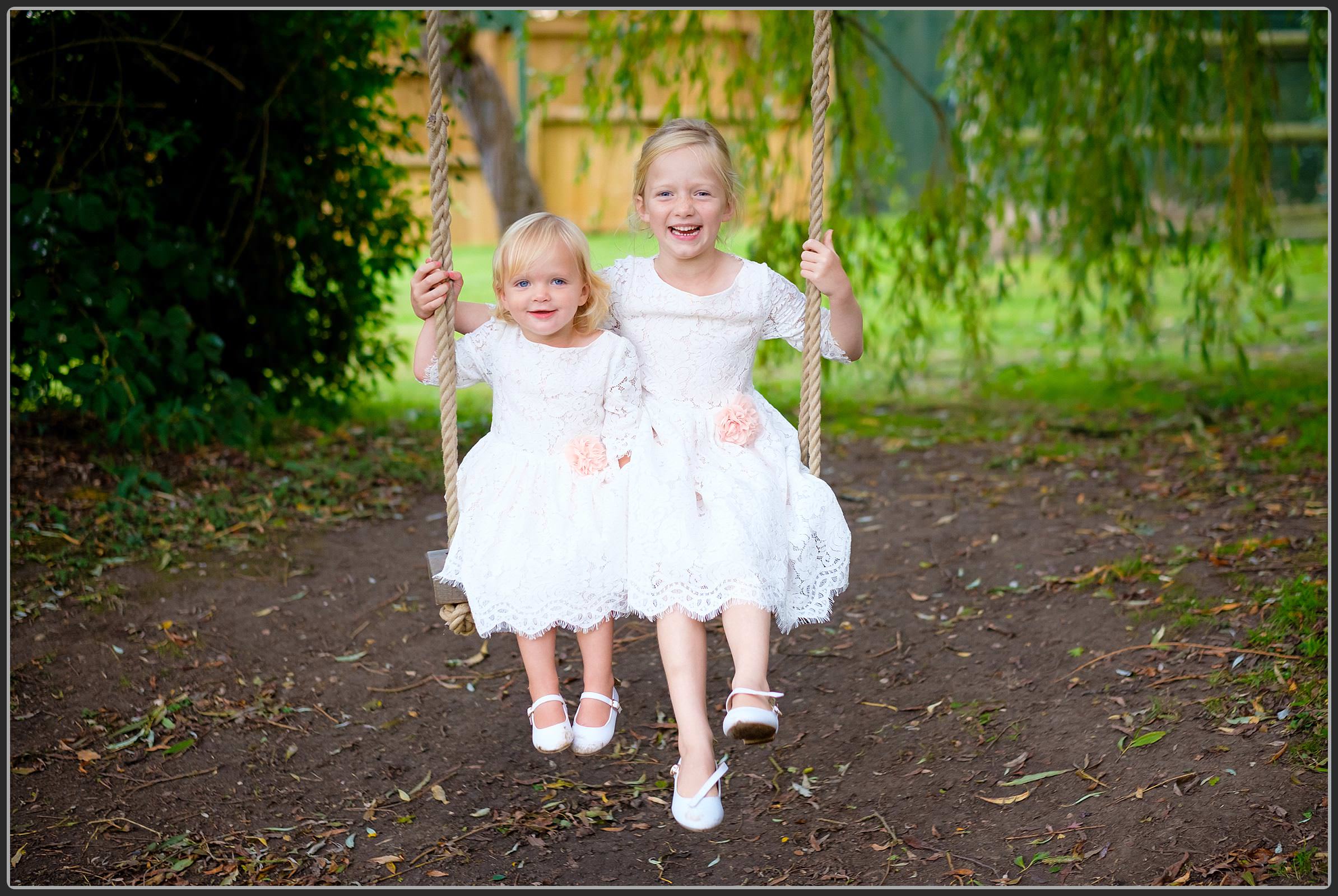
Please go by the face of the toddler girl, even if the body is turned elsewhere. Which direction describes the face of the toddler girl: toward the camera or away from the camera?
toward the camera

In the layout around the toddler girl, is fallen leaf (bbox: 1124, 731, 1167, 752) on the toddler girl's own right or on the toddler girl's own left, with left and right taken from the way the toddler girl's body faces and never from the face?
on the toddler girl's own left

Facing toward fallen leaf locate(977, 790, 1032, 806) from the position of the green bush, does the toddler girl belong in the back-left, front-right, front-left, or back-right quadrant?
front-right

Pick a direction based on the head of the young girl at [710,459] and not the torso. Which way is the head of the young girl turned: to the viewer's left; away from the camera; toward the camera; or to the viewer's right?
toward the camera

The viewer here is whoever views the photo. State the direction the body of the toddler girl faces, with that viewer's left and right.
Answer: facing the viewer

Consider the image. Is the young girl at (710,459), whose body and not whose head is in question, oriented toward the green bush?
no

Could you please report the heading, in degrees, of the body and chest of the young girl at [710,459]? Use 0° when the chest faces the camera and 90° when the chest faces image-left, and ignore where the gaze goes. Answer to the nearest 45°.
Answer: approximately 0°

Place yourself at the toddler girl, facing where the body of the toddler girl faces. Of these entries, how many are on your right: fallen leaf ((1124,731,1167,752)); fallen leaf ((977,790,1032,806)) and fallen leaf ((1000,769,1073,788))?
0

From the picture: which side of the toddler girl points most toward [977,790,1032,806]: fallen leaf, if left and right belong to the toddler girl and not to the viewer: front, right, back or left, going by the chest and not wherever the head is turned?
left
